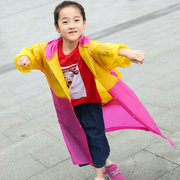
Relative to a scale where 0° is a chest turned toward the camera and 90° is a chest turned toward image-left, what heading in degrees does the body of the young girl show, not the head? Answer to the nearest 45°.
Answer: approximately 0°
